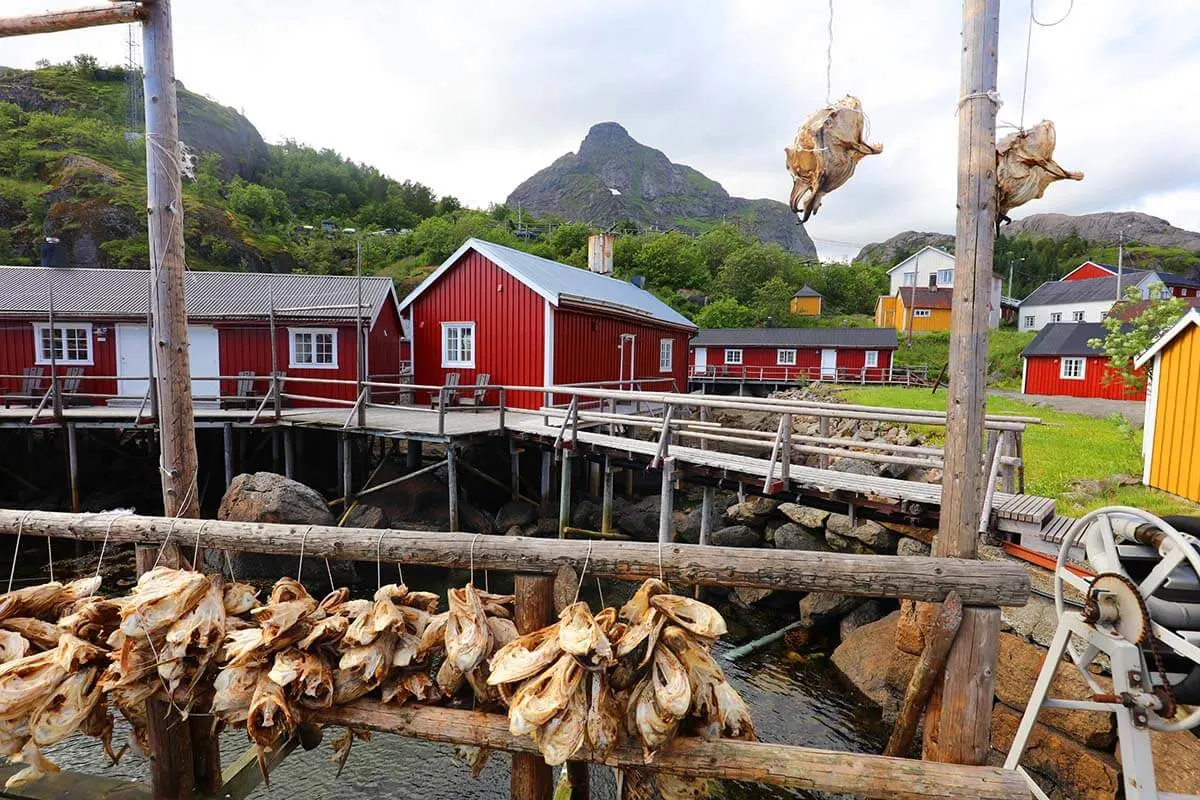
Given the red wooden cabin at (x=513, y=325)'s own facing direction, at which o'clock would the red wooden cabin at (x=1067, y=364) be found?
the red wooden cabin at (x=1067, y=364) is roughly at 10 o'clock from the red wooden cabin at (x=513, y=325).

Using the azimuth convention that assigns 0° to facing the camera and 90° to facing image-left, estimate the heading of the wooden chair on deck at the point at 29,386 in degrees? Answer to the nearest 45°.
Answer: approximately 45°

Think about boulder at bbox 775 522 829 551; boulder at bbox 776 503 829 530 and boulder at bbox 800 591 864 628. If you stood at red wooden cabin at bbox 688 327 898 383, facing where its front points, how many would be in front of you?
3

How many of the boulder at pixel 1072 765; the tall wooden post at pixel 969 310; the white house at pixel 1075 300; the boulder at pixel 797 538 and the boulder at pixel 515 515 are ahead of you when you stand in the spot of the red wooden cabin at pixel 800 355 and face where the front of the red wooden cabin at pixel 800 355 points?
4

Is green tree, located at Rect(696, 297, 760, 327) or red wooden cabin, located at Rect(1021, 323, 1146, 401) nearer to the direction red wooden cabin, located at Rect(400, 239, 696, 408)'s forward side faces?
the red wooden cabin

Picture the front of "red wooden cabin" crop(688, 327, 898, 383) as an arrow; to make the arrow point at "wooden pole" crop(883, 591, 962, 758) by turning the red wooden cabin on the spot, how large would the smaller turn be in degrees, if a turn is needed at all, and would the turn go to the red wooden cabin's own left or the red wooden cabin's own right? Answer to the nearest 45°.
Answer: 0° — it already faces it

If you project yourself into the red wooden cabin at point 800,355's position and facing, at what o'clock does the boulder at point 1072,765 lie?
The boulder is roughly at 12 o'clock from the red wooden cabin.

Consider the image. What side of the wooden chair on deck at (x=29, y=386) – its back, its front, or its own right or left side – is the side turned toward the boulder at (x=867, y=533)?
left

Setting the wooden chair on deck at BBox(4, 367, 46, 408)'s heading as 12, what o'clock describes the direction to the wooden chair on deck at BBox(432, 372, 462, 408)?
the wooden chair on deck at BBox(432, 372, 462, 408) is roughly at 9 o'clock from the wooden chair on deck at BBox(4, 367, 46, 408).

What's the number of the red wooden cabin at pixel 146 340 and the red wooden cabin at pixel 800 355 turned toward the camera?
2
